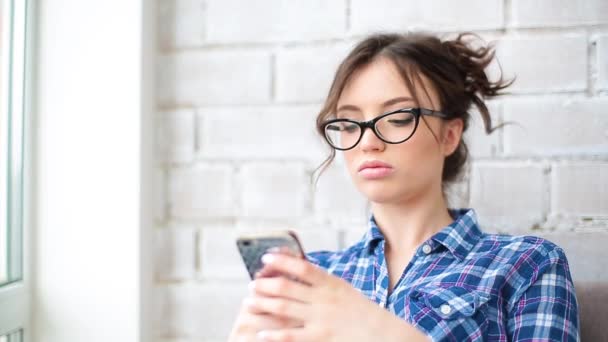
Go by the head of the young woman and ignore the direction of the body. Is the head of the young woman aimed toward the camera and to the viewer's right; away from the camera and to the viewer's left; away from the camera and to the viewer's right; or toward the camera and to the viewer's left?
toward the camera and to the viewer's left

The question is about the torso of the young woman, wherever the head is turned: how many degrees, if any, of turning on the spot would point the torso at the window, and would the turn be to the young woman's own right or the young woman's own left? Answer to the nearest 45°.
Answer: approximately 45° to the young woman's own right

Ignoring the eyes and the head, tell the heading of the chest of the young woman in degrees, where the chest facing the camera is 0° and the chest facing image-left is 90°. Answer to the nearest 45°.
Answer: approximately 45°
